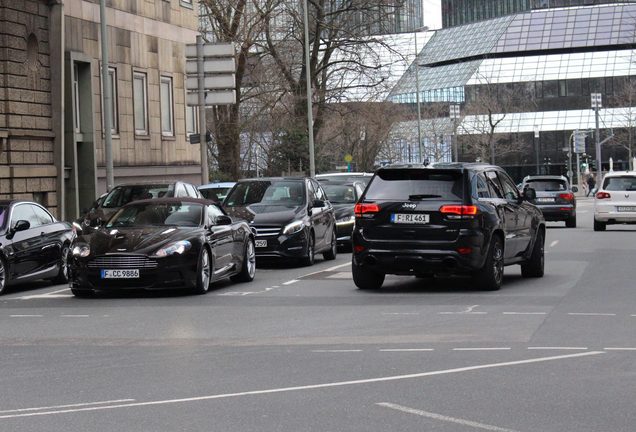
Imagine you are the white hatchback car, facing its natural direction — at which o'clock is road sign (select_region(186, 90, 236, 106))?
The road sign is roughly at 8 o'clock from the white hatchback car.

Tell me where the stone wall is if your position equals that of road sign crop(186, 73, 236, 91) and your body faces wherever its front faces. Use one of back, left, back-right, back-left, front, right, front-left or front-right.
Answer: left

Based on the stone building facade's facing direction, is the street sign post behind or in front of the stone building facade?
in front

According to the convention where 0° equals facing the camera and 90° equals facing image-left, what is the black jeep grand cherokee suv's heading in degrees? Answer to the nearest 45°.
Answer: approximately 225°

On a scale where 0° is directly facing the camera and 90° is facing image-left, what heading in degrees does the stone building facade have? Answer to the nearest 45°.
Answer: approximately 315°

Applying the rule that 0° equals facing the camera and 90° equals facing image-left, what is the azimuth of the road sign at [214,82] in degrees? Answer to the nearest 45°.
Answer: approximately 180°

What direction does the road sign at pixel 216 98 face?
away from the camera

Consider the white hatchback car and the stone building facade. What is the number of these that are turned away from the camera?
1

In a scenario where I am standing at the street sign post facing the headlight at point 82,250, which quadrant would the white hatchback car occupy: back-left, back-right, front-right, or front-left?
back-left

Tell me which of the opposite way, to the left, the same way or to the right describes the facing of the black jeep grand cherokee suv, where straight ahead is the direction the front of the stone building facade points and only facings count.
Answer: to the left

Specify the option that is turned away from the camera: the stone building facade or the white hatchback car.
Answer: the white hatchback car

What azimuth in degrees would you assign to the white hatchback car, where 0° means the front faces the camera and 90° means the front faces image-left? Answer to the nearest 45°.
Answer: approximately 180°

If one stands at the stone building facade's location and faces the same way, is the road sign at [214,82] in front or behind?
in front

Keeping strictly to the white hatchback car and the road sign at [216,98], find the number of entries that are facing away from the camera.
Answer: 2
